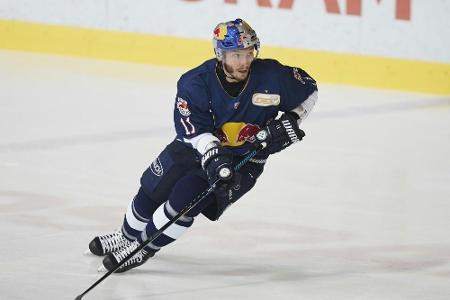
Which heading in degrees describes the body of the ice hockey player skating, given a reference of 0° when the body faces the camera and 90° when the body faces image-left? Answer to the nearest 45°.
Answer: approximately 0°
